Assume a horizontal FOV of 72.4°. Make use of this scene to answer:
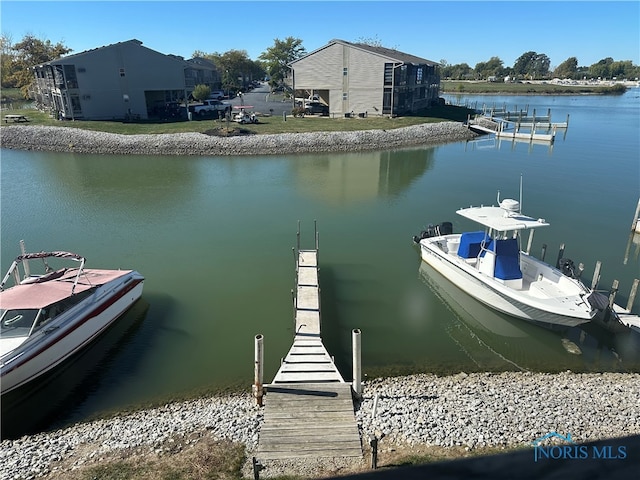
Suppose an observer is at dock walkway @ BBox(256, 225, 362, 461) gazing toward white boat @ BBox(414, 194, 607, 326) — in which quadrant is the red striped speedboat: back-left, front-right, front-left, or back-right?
back-left

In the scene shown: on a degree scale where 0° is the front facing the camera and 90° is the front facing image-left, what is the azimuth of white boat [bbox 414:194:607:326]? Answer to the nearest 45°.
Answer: approximately 315°

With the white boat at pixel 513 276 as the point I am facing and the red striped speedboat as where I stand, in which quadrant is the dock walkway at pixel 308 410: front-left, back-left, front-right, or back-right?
front-right

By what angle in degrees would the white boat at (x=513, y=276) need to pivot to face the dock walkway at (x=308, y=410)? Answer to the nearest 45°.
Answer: approximately 90° to its right

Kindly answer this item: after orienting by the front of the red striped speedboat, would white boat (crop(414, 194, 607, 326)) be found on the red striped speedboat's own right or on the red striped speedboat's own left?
on the red striped speedboat's own left

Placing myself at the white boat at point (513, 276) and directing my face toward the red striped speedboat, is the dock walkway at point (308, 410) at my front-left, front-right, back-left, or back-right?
front-left

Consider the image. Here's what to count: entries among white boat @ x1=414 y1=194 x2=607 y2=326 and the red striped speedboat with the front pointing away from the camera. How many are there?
0
